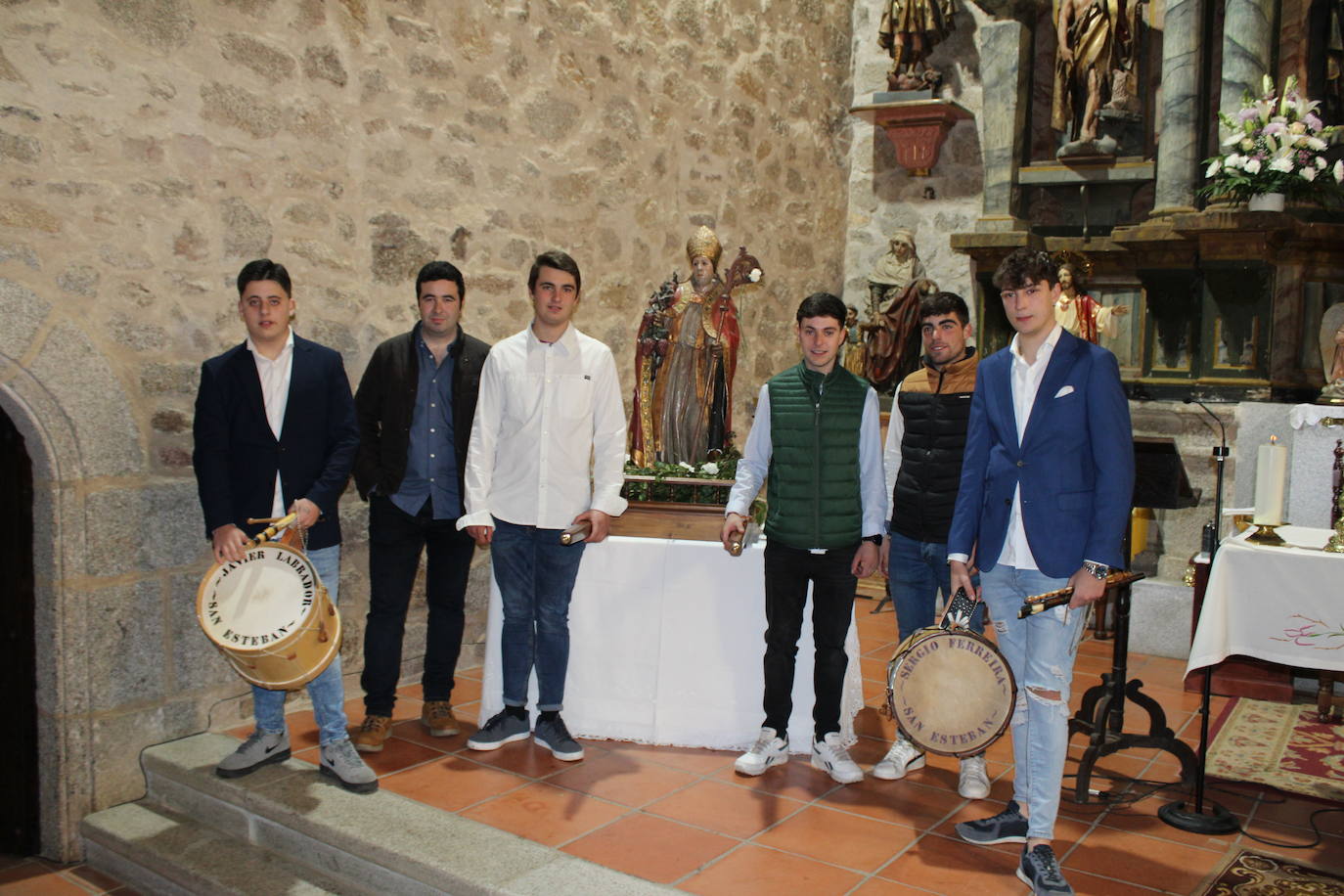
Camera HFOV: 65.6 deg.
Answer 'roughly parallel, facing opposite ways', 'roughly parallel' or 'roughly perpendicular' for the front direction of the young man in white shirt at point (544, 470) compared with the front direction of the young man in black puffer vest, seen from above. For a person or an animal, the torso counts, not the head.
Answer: roughly parallel

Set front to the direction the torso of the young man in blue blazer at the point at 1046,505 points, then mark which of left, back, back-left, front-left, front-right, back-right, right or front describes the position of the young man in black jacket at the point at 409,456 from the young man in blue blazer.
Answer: front-right

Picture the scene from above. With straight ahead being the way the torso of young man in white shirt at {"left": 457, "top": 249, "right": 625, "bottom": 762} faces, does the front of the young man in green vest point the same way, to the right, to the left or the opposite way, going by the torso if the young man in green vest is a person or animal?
the same way

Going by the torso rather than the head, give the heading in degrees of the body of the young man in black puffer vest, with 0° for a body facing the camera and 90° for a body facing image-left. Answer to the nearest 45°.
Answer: approximately 0°

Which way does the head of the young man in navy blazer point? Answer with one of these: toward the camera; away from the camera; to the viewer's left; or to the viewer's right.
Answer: toward the camera

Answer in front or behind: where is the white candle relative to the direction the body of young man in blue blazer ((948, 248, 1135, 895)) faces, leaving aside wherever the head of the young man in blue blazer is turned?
behind

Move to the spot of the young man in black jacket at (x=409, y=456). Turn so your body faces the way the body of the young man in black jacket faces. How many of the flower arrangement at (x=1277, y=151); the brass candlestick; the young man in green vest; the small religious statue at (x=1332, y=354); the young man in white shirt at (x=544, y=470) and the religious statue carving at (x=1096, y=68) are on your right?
0

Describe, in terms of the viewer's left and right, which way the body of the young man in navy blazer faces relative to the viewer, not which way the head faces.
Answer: facing the viewer

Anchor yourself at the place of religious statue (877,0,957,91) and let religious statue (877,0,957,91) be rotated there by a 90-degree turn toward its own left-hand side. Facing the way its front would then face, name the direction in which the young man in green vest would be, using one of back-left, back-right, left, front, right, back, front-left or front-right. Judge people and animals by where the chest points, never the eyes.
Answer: right

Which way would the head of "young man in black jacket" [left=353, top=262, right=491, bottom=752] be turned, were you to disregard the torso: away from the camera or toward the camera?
toward the camera

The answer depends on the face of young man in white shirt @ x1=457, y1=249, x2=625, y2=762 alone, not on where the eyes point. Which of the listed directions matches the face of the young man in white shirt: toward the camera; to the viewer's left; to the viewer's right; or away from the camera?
toward the camera

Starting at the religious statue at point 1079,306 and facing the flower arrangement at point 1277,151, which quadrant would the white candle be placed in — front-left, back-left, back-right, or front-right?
front-right

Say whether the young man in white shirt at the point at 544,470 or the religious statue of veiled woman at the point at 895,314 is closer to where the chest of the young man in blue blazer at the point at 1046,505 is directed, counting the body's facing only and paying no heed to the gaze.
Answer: the young man in white shirt

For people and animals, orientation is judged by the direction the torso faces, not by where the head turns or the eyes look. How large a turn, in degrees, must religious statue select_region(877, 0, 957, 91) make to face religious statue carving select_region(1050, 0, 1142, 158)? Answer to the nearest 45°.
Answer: approximately 45° to its left

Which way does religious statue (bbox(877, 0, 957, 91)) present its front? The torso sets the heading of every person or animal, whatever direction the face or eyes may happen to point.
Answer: toward the camera

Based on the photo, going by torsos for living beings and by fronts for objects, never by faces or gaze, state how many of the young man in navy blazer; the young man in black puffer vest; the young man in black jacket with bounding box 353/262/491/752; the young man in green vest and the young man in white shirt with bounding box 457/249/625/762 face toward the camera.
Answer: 5

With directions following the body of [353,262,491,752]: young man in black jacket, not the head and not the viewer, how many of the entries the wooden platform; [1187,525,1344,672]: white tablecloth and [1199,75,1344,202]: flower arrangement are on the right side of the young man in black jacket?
0

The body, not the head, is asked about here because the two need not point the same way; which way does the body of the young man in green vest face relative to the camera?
toward the camera

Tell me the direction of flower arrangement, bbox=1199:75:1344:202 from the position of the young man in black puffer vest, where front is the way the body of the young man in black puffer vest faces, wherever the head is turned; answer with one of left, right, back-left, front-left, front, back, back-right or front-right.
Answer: back-left
